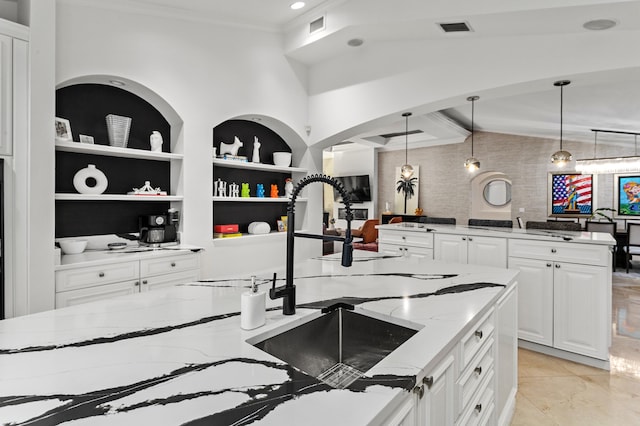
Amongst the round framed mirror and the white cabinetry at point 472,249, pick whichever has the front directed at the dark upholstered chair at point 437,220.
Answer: the round framed mirror

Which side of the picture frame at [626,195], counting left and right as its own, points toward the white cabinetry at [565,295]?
front

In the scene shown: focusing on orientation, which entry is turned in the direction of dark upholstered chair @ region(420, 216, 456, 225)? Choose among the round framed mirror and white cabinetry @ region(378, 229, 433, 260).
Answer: the round framed mirror

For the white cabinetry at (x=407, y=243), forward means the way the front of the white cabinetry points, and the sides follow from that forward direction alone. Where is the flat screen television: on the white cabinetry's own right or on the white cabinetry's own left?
on the white cabinetry's own right

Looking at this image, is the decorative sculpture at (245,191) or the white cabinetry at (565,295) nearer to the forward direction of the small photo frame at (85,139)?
the white cabinetry

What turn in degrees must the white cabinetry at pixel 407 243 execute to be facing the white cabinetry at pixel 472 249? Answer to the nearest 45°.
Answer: approximately 90° to its left

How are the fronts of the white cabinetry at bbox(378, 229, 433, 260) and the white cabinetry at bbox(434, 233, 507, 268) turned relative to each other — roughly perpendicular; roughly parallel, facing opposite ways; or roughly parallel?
roughly parallel

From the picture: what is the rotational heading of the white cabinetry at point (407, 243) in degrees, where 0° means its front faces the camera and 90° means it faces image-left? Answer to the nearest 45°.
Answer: approximately 45°

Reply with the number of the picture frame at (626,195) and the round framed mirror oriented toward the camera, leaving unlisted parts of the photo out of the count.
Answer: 2

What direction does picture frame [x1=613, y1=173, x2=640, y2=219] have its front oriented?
toward the camera

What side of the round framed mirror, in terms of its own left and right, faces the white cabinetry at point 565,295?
front

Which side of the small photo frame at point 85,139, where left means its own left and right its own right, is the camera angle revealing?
front
